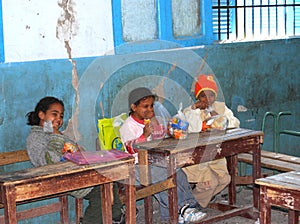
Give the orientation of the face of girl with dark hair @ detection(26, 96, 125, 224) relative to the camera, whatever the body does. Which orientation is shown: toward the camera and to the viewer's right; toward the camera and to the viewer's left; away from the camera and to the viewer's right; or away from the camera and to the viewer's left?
toward the camera and to the viewer's right

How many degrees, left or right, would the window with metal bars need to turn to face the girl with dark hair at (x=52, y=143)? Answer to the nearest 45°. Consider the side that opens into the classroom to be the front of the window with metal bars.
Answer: approximately 45° to its right

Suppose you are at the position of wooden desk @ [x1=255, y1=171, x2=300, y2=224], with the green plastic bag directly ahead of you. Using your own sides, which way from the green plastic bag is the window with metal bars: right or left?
right

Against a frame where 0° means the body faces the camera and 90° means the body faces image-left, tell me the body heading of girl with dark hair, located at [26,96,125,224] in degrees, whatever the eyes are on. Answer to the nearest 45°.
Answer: approximately 315°

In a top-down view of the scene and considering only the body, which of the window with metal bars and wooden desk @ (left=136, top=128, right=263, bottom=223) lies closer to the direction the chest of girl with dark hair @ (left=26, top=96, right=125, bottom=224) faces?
the wooden desk

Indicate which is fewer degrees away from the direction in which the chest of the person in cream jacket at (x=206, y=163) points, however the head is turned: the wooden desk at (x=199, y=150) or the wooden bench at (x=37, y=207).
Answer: the wooden desk
